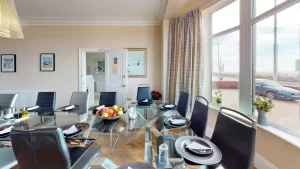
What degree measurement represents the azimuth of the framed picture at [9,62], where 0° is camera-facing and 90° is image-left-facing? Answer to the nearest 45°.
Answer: approximately 0°

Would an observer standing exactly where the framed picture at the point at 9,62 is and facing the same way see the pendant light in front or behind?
in front

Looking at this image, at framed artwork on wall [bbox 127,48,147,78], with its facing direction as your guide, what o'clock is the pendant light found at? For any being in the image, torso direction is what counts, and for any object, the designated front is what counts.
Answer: The pendant light is roughly at 1 o'clock from the framed artwork on wall.

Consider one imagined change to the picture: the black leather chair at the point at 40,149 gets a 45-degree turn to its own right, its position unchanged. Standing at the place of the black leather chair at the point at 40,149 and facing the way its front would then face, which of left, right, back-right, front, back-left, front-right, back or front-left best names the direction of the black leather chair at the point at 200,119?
front

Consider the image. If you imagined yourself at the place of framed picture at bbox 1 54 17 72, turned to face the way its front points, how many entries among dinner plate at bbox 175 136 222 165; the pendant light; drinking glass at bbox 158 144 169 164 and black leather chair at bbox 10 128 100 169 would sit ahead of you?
4

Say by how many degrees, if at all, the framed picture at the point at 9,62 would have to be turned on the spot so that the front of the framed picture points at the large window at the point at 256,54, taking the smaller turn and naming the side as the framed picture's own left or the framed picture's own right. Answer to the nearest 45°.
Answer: approximately 45° to the framed picture's own left

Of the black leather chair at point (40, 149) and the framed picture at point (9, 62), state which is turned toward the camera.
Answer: the framed picture

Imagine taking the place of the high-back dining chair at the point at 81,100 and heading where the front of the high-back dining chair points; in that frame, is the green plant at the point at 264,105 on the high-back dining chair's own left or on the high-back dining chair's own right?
on the high-back dining chair's own left

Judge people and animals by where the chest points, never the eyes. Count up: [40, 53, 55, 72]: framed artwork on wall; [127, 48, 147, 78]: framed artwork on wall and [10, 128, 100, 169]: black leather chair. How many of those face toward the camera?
2

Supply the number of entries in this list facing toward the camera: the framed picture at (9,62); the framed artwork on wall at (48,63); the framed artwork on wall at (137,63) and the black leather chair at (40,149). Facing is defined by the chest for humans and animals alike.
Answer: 3

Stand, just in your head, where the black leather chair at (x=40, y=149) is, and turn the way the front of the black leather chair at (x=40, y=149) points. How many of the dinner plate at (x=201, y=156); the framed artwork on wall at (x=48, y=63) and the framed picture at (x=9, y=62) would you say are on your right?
1

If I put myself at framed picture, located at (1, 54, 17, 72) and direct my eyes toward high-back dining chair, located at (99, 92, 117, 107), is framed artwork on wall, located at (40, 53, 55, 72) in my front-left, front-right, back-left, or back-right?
front-left

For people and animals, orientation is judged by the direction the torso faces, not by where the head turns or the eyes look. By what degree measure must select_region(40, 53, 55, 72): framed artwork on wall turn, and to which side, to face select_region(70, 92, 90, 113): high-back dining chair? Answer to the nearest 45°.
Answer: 0° — it already faces it

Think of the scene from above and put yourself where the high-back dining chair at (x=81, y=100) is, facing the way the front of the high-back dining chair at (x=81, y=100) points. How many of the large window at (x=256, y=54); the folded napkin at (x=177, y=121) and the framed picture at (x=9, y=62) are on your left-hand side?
2

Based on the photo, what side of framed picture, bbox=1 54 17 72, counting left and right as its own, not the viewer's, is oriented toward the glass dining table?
front

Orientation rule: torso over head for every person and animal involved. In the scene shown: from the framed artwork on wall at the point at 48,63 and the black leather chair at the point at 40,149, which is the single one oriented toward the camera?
the framed artwork on wall

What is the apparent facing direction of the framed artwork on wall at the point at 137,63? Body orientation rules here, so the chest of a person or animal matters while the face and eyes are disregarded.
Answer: toward the camera

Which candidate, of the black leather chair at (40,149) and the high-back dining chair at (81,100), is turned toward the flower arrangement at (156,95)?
the black leather chair

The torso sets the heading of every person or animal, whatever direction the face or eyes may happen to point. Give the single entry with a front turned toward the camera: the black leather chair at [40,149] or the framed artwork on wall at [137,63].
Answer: the framed artwork on wall

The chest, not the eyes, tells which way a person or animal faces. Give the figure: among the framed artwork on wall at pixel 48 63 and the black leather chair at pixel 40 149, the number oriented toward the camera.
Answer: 1

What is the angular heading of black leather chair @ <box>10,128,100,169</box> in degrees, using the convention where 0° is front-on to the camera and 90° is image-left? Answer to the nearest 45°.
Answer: approximately 225°
